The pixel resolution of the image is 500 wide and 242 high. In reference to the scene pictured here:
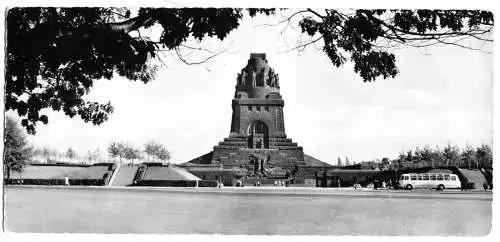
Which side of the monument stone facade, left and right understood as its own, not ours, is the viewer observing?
front

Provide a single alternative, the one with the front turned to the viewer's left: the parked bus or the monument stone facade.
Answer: the parked bus

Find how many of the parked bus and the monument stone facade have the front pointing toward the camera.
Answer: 1

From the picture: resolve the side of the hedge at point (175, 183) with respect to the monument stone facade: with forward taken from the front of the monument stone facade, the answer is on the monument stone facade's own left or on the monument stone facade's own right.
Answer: on the monument stone facade's own right

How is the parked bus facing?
to the viewer's left

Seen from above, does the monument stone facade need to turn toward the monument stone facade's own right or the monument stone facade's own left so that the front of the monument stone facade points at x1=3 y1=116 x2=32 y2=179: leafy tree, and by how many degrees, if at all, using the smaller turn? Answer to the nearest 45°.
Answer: approximately 45° to the monument stone facade's own right

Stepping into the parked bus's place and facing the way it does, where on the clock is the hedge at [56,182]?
The hedge is roughly at 11 o'clock from the parked bus.

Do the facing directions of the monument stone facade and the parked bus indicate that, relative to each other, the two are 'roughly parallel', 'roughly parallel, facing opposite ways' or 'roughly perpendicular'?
roughly perpendicular

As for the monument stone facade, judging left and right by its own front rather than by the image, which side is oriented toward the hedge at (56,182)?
right

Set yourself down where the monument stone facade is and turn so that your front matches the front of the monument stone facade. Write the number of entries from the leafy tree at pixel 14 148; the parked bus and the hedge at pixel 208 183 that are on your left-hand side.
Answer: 1

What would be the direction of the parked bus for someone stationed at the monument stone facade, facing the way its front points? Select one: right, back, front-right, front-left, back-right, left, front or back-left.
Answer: left

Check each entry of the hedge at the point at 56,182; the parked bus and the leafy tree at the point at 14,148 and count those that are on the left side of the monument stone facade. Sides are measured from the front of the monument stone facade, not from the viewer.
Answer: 1

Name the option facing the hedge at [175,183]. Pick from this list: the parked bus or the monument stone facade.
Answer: the parked bus

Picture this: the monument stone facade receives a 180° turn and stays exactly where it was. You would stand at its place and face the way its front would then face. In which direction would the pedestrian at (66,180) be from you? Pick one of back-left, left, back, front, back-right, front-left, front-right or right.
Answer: left

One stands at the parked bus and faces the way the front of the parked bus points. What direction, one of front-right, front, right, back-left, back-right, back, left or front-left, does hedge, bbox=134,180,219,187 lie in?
front
